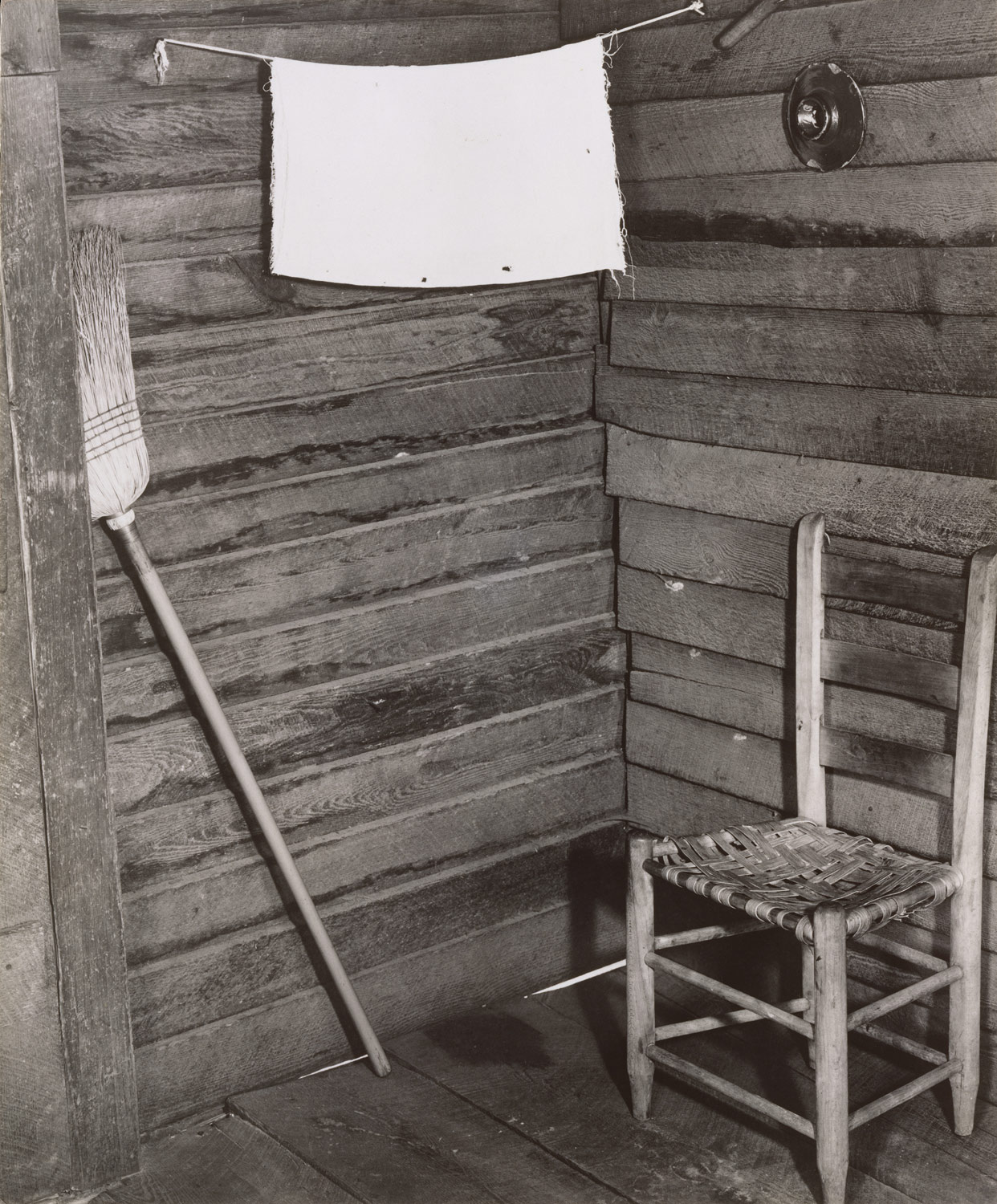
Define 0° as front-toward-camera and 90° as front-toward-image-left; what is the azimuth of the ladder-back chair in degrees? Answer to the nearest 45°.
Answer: approximately 45°
